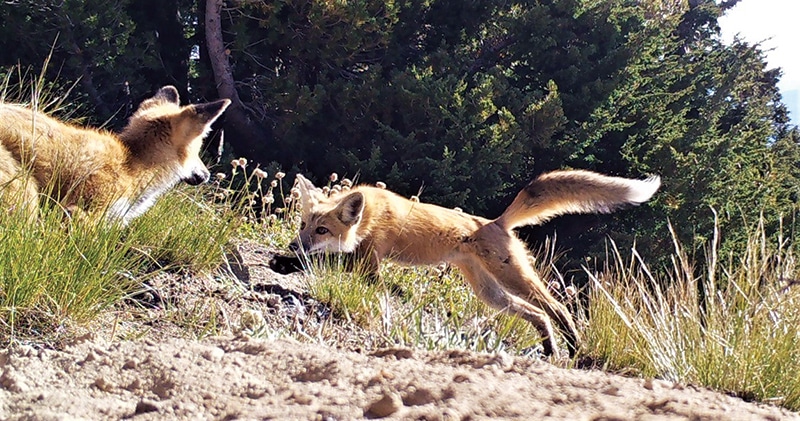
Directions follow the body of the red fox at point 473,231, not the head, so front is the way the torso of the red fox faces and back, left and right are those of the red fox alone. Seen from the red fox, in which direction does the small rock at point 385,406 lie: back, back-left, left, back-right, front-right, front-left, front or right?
left

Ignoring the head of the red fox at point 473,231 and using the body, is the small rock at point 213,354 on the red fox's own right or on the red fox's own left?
on the red fox's own left

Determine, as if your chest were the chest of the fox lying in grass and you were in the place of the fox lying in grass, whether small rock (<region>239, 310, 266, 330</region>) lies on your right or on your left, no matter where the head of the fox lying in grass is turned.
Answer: on your right

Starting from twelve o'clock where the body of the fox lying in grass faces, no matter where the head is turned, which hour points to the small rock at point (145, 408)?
The small rock is roughly at 3 o'clock from the fox lying in grass.

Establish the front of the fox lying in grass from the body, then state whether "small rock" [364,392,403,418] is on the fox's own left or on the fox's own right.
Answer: on the fox's own right

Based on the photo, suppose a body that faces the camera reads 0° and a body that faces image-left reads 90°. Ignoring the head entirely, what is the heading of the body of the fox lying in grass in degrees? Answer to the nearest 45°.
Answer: approximately 270°

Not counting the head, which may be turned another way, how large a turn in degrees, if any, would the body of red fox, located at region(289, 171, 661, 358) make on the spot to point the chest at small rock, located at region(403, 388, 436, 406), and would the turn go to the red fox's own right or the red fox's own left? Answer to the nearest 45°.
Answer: approximately 90° to the red fox's own left

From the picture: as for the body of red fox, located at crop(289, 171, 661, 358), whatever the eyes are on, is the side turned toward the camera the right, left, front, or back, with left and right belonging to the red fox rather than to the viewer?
left

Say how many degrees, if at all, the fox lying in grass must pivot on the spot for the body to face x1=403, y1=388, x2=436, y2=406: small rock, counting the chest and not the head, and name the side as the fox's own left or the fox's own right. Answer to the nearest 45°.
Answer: approximately 90° to the fox's own right

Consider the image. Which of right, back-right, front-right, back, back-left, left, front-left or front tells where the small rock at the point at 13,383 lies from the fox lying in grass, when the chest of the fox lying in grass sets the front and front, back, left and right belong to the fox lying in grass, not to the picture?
right
